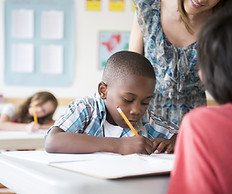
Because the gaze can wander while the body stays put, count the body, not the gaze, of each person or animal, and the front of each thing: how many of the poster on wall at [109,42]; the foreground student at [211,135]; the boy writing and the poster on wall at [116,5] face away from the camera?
1

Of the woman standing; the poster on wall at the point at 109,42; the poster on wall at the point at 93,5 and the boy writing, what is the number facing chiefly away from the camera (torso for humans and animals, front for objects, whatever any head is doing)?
0

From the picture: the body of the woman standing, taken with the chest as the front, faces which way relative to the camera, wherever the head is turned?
toward the camera

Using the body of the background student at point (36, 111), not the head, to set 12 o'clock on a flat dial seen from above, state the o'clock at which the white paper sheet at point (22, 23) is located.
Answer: The white paper sheet is roughly at 7 o'clock from the background student.

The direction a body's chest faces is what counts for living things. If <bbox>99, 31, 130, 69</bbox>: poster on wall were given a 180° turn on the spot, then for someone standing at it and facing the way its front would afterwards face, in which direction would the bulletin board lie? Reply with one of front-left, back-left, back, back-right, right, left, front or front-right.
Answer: left

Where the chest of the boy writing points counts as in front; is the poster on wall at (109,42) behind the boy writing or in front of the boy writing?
behind

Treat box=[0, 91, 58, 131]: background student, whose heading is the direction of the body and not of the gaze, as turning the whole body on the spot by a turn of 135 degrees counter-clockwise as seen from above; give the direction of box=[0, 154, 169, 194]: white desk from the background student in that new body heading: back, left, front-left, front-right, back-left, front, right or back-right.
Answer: back

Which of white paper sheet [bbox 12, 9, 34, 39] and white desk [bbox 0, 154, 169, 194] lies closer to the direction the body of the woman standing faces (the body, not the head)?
the white desk

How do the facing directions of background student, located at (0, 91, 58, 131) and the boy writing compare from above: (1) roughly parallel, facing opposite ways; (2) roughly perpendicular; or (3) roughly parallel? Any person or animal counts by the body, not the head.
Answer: roughly parallel

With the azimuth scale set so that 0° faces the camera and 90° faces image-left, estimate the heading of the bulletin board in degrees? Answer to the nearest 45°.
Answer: approximately 0°

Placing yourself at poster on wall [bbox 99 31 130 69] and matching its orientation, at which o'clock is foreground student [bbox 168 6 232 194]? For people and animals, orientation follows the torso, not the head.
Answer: The foreground student is roughly at 12 o'clock from the poster on wall.

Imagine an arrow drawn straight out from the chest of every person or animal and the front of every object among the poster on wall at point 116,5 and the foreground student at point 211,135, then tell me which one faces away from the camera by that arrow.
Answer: the foreground student

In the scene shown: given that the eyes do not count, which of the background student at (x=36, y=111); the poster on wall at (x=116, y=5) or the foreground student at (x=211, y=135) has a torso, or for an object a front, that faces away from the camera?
the foreground student at (x=211, y=135)

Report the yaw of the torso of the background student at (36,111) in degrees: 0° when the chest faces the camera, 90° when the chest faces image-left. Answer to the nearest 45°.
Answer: approximately 315°
